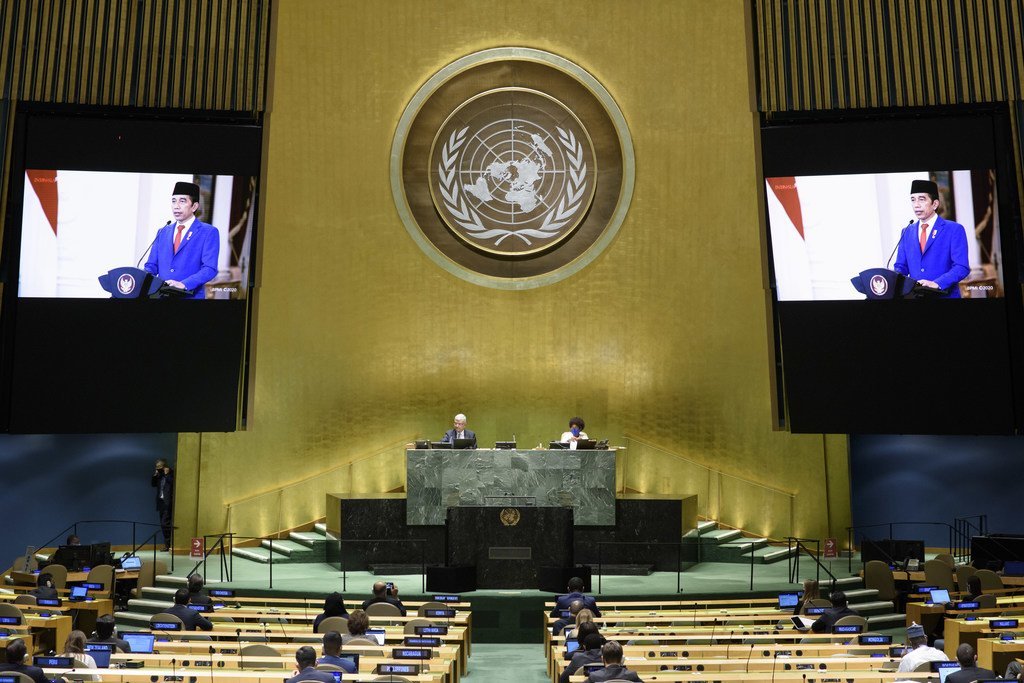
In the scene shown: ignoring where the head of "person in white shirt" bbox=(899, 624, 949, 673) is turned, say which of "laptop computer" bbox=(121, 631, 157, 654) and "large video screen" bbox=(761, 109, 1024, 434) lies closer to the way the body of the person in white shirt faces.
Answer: the large video screen

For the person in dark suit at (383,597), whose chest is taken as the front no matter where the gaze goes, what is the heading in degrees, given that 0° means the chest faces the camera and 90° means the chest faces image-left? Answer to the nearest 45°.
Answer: approximately 180°

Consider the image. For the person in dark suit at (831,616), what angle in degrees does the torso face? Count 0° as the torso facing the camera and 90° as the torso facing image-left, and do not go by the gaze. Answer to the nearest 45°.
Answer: approximately 135°

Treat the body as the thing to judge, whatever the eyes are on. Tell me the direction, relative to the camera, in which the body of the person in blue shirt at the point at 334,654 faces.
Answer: away from the camera

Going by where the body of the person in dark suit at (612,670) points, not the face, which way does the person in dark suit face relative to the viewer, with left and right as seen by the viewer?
facing away from the viewer

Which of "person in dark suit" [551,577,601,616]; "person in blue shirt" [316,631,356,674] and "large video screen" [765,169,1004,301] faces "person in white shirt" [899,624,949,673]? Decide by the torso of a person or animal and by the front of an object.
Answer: the large video screen

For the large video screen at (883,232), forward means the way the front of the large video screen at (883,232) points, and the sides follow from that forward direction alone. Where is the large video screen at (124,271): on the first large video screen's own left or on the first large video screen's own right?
on the first large video screen's own right

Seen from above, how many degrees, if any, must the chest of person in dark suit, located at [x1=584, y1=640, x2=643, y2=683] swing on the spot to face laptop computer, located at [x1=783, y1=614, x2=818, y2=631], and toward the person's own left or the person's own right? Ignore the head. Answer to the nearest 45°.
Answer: approximately 45° to the person's own right

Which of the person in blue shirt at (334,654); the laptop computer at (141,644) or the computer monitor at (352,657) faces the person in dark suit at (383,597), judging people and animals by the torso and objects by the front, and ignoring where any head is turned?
the person in blue shirt

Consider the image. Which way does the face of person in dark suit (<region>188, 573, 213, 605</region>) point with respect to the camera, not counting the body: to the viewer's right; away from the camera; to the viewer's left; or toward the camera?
away from the camera
